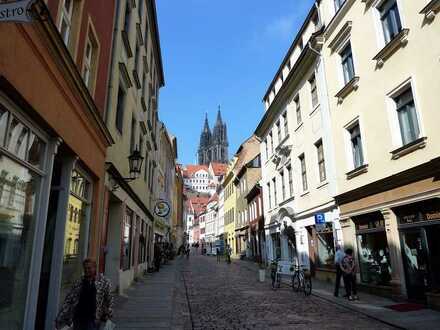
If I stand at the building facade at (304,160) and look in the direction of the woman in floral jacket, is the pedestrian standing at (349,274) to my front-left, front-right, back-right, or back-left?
front-left

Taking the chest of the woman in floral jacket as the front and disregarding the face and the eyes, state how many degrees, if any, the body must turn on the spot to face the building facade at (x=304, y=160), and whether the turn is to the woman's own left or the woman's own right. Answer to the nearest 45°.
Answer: approximately 135° to the woman's own left

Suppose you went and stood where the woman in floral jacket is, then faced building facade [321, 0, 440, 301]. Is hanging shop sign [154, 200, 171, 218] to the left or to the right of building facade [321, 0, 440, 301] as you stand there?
left

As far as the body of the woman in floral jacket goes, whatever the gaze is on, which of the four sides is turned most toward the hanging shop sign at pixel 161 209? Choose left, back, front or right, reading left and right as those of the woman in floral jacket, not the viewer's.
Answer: back

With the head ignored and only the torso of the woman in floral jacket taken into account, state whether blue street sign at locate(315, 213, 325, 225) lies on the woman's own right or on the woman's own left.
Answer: on the woman's own left

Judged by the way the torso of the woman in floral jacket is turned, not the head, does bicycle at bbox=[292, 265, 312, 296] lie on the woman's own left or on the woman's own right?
on the woman's own left

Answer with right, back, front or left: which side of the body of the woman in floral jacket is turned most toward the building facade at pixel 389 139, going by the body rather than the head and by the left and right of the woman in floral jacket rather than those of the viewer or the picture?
left

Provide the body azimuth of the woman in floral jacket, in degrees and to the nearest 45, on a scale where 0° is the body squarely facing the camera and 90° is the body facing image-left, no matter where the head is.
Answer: approximately 0°
